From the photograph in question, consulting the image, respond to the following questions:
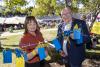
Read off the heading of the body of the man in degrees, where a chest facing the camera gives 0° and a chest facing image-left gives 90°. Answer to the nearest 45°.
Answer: approximately 45°
